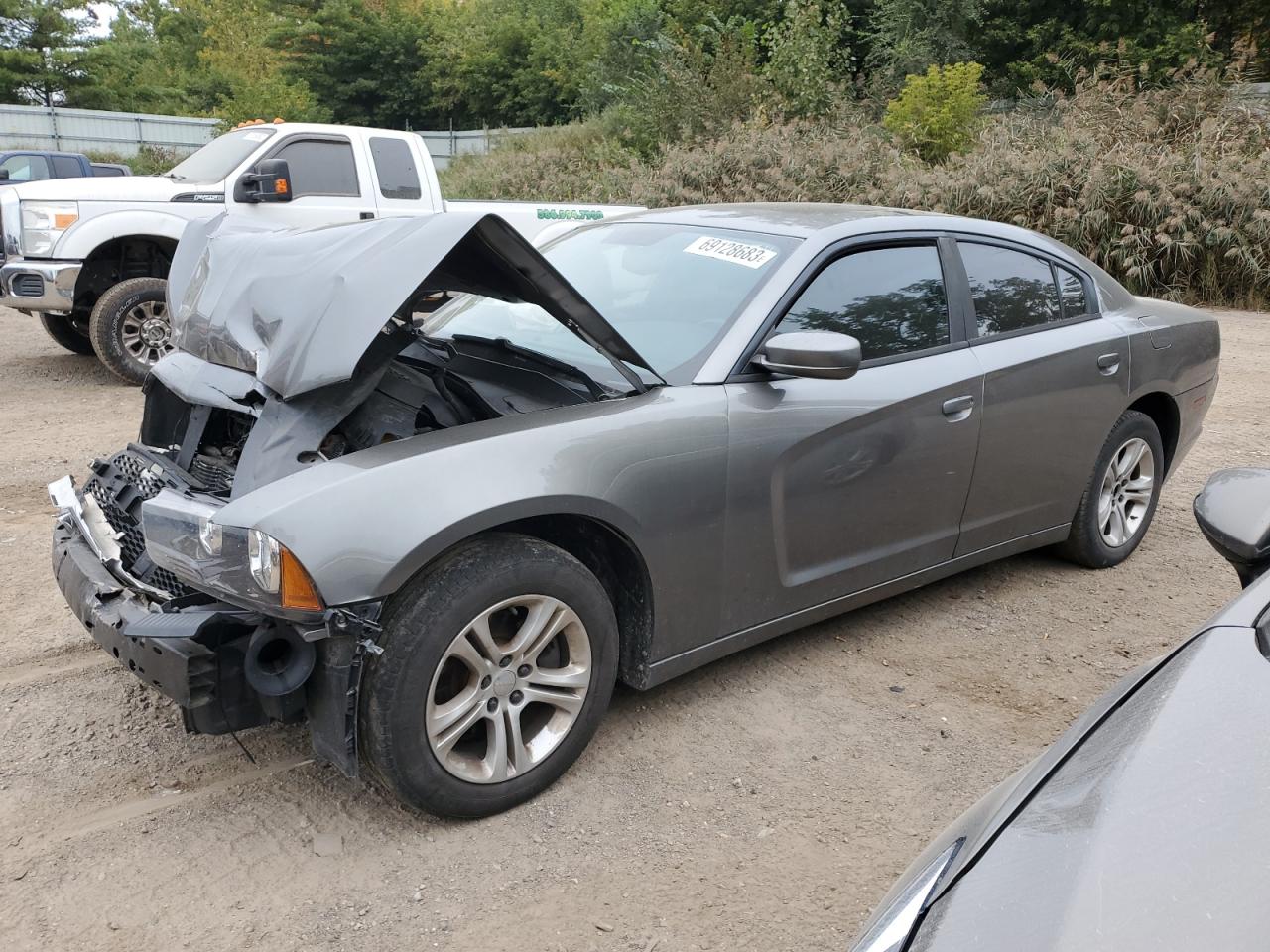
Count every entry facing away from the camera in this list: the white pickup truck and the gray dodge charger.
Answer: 0

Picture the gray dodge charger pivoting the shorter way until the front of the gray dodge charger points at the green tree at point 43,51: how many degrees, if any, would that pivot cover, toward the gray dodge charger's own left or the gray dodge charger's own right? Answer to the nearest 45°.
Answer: approximately 90° to the gray dodge charger's own right

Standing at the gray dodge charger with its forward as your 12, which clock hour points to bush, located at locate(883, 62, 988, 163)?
The bush is roughly at 5 o'clock from the gray dodge charger.

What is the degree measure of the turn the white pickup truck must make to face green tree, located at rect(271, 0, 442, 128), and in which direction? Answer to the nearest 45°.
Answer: approximately 135° to its right

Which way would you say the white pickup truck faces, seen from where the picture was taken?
facing the viewer and to the left of the viewer

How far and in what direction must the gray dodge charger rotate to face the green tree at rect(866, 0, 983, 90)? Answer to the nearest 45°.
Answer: approximately 135° to its right

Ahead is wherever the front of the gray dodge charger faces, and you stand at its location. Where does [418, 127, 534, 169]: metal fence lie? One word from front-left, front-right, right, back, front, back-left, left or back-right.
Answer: back-right

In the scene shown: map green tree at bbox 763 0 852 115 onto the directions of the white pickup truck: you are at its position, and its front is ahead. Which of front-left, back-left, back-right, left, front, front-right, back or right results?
back

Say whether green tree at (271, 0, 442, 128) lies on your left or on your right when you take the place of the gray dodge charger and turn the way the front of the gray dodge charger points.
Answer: on your right

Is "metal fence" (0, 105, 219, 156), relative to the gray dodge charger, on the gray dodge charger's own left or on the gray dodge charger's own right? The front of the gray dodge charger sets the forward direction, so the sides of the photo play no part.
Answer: on the gray dodge charger's own right

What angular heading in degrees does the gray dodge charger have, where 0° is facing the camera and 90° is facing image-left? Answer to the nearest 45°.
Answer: approximately 45°

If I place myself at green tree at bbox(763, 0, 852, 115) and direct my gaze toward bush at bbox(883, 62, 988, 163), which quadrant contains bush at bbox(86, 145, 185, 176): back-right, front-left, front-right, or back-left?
back-right

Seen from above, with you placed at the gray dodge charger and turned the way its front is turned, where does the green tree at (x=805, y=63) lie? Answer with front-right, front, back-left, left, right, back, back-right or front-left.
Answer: back-right
